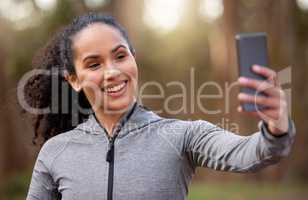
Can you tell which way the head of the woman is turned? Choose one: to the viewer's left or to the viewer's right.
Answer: to the viewer's right

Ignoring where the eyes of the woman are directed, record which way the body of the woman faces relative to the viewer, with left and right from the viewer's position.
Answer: facing the viewer
